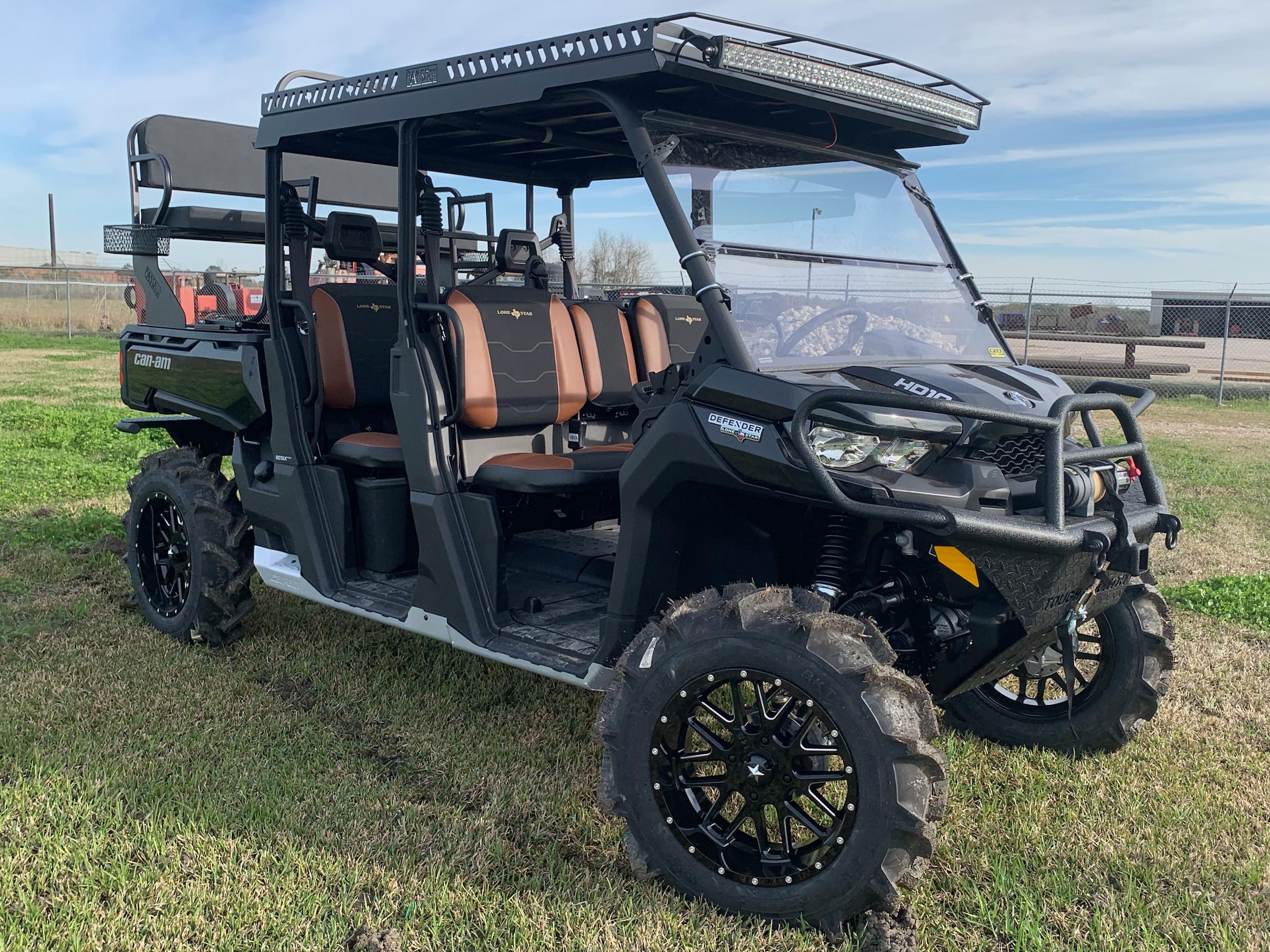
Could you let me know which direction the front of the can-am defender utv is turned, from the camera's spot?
facing the viewer and to the right of the viewer

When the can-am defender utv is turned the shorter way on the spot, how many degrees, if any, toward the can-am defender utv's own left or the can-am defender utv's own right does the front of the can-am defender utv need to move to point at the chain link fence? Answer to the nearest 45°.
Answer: approximately 90° to the can-am defender utv's own left
